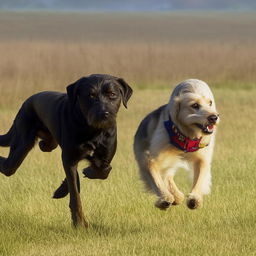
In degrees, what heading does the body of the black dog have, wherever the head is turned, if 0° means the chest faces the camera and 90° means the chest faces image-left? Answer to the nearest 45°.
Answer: approximately 315°

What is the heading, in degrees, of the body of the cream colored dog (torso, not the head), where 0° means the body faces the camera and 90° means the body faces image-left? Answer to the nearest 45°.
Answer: approximately 315°
